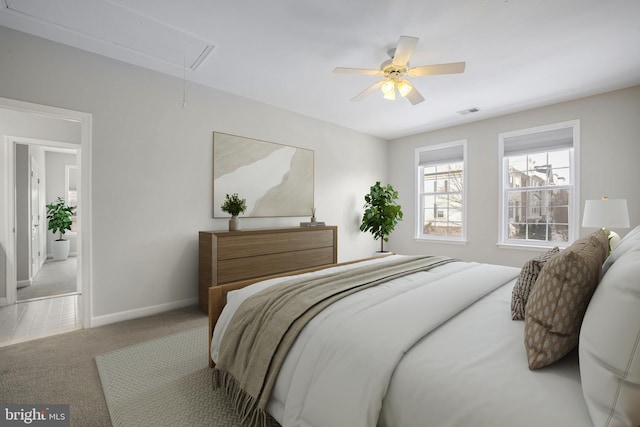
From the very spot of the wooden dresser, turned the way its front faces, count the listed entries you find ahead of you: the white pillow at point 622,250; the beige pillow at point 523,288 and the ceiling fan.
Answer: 3

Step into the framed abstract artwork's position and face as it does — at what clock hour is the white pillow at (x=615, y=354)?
The white pillow is roughly at 1 o'clock from the framed abstract artwork.

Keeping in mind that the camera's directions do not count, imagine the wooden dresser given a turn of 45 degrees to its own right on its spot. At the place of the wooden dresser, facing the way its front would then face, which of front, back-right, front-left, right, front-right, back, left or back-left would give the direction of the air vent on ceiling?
left

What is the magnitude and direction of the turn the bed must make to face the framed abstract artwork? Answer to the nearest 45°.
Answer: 0° — it already faces it

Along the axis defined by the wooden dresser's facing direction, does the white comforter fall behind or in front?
in front

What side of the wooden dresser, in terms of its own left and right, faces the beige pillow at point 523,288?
front

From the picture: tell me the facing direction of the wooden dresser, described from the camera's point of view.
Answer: facing the viewer and to the right of the viewer

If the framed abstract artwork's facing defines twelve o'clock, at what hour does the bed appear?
The bed is roughly at 1 o'clock from the framed abstract artwork.

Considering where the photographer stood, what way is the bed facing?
facing away from the viewer and to the left of the viewer

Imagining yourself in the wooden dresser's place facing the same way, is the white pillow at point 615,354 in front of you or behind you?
in front

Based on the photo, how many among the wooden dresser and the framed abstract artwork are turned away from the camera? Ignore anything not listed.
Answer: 0

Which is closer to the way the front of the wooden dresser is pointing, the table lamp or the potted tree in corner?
the table lamp

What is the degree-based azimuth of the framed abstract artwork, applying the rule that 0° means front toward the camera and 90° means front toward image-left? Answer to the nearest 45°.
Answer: approximately 315°
